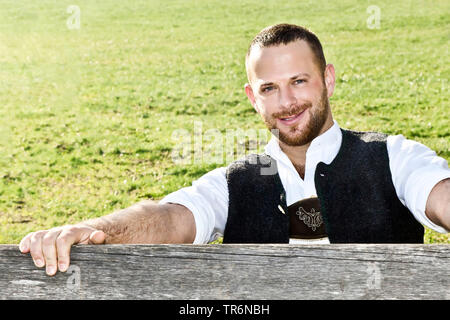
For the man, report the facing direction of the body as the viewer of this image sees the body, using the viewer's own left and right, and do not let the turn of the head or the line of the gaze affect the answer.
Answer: facing the viewer

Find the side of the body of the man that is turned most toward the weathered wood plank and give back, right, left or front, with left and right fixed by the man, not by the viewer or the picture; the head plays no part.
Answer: front
